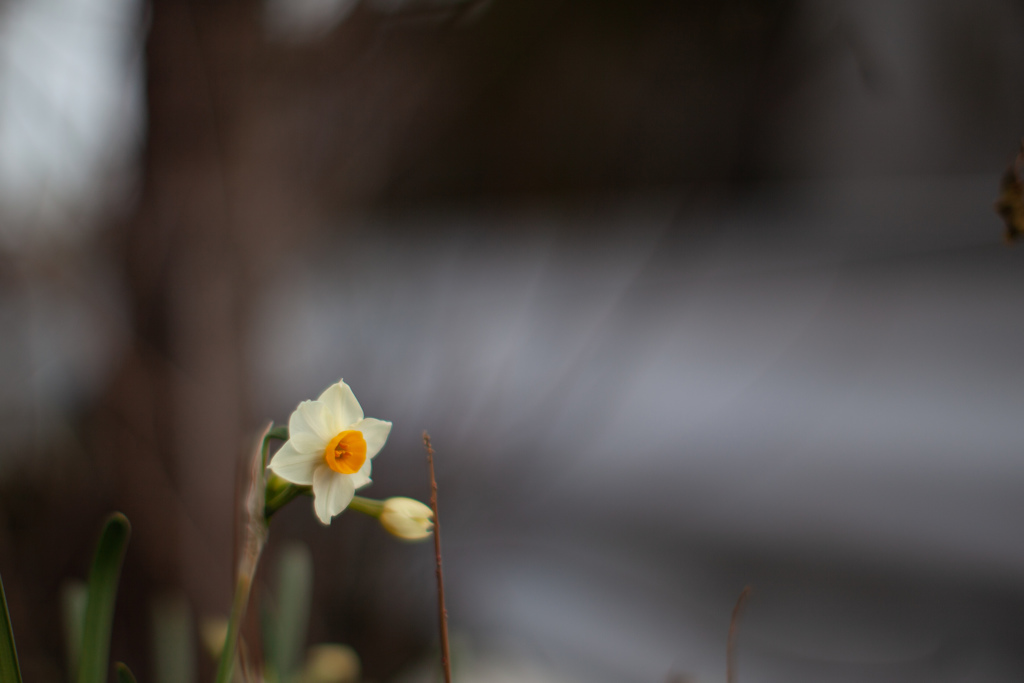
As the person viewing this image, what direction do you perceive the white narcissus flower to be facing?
facing the viewer and to the right of the viewer
